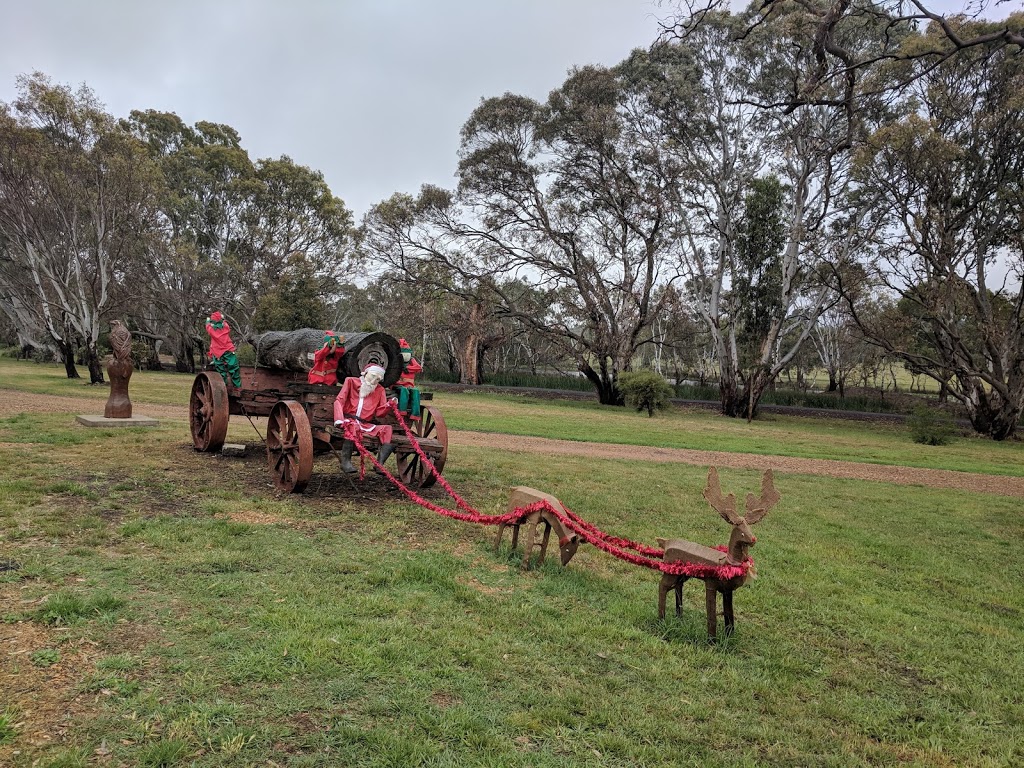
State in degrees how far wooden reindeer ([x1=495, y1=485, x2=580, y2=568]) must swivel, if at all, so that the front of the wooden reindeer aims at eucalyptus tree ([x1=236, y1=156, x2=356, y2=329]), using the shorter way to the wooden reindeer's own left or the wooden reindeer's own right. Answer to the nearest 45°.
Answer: approximately 180°

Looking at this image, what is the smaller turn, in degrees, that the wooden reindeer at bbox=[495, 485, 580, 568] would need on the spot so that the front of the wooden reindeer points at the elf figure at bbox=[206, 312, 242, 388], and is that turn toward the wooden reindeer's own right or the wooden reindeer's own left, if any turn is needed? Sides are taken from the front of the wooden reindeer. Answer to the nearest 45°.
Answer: approximately 180°

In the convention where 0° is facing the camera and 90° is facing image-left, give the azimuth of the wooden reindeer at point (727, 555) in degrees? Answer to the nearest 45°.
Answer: approximately 315°

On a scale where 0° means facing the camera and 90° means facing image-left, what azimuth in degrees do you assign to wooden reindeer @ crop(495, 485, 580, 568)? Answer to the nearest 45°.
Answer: approximately 315°

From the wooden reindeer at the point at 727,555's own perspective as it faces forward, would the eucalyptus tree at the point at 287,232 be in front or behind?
behind

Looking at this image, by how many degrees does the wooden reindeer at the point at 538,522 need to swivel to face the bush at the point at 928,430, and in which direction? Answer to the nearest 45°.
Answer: approximately 90° to its left

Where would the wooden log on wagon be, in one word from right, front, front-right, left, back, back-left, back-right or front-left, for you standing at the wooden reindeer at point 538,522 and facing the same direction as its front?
back

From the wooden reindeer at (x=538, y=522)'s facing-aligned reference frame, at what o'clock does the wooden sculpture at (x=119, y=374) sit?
The wooden sculpture is roughly at 6 o'clock from the wooden reindeer.

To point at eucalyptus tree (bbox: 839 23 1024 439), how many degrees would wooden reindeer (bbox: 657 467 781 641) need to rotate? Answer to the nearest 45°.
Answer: approximately 135° to its left
